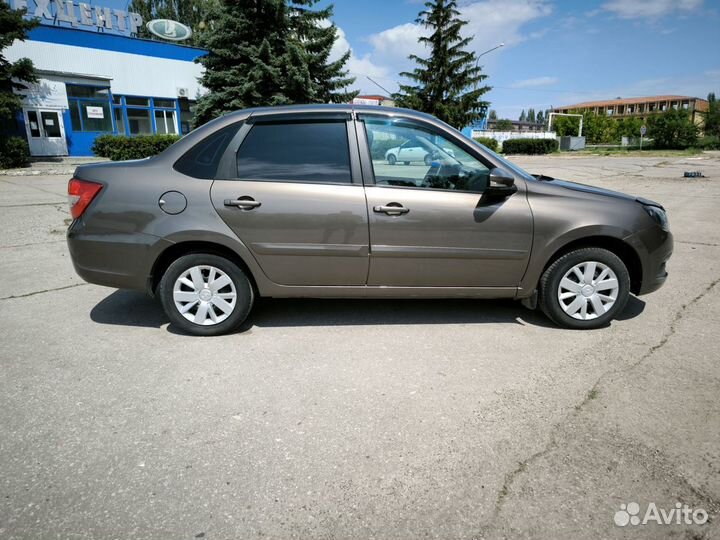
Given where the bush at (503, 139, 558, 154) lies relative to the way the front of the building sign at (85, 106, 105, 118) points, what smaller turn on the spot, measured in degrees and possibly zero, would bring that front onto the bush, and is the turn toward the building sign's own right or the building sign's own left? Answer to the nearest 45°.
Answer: approximately 90° to the building sign's own left

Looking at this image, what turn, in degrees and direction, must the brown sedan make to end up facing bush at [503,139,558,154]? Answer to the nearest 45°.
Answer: approximately 90° to its left

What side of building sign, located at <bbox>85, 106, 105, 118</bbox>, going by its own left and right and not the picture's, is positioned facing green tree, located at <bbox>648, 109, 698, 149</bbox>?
left

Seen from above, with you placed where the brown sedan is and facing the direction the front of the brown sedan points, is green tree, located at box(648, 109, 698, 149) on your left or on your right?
on your left

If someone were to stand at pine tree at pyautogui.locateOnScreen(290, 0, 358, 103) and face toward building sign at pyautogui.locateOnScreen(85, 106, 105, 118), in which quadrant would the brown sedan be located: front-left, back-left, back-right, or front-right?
back-left

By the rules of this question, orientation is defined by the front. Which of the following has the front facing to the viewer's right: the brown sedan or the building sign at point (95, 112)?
the brown sedan

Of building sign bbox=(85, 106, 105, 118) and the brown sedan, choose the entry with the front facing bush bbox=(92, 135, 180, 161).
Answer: the building sign

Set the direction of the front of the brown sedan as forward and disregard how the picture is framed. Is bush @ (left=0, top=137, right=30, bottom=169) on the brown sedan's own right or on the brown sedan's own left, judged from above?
on the brown sedan's own left

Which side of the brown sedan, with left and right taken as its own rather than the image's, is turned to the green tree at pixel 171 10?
left

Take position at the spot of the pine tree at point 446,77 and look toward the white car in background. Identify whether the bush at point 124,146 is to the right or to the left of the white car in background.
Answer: right

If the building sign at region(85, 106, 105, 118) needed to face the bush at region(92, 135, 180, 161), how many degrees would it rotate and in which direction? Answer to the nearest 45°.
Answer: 0° — it already faces it

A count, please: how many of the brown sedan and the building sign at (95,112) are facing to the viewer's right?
1

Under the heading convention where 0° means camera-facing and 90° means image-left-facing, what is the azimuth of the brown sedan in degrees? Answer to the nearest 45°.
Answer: approximately 270°
